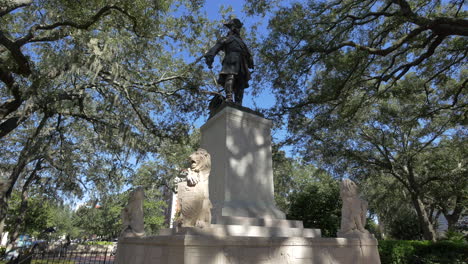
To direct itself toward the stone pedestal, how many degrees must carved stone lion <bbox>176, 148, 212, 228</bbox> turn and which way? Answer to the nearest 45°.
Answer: approximately 180°

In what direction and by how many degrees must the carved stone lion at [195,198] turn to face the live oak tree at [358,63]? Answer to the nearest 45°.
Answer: approximately 180°

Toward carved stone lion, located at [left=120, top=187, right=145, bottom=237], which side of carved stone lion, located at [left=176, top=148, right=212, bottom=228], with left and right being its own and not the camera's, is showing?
right

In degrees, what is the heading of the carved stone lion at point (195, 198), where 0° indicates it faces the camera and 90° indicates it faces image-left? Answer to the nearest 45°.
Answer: approximately 45°

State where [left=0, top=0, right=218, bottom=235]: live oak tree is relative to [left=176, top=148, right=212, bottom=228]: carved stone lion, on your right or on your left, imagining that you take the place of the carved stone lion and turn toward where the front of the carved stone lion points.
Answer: on your right
